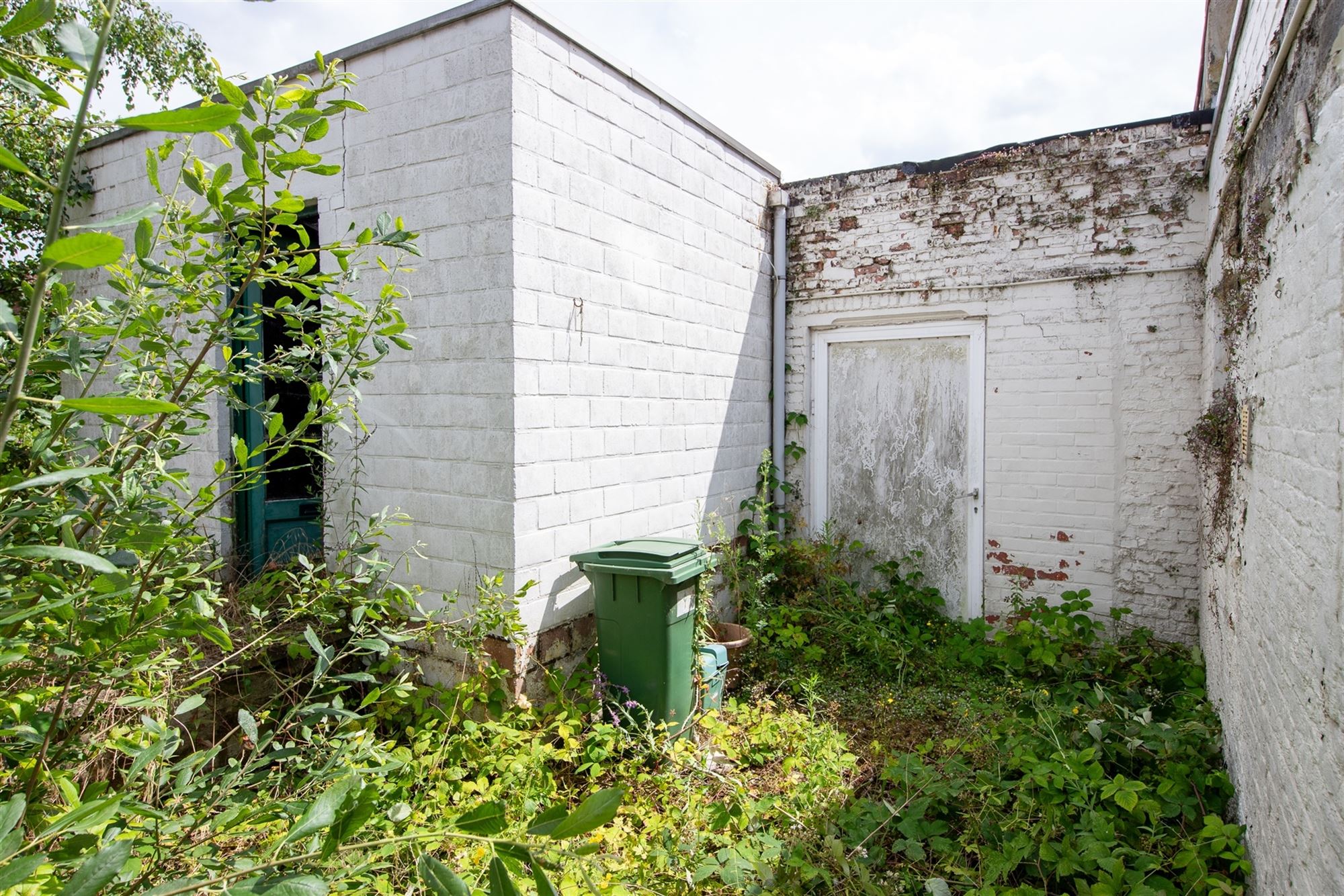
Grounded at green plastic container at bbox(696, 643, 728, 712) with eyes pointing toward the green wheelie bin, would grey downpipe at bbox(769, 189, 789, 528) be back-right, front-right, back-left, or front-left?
back-right

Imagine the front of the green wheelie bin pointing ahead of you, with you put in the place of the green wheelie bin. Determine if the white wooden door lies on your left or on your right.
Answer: on your left

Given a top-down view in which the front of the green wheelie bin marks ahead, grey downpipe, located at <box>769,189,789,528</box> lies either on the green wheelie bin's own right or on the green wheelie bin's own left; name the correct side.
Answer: on the green wheelie bin's own left

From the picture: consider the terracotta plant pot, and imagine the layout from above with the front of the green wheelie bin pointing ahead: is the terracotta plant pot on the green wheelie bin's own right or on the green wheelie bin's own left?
on the green wheelie bin's own left

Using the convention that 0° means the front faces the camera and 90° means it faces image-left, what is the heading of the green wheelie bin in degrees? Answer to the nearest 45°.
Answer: approximately 315°

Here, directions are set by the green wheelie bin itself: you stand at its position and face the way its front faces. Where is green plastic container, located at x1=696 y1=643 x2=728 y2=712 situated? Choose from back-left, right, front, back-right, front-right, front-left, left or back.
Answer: left

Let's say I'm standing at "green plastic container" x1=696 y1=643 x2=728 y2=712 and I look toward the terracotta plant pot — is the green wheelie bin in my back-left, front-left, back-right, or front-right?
back-left
